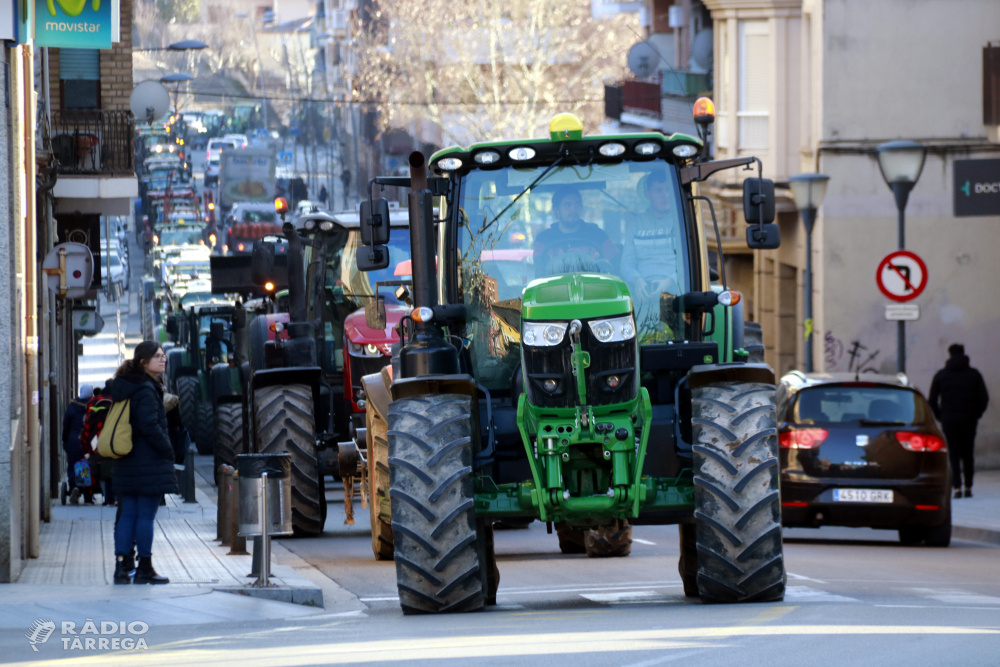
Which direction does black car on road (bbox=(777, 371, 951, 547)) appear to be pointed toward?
away from the camera

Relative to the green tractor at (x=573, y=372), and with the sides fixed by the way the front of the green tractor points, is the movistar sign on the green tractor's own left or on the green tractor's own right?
on the green tractor's own right

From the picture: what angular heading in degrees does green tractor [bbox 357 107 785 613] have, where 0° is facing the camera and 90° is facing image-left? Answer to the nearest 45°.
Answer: approximately 0°

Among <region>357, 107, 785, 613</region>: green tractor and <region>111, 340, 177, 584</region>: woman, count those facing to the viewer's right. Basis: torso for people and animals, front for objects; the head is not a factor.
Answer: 1

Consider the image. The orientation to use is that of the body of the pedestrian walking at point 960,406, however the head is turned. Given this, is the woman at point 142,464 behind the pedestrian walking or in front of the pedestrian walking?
behind

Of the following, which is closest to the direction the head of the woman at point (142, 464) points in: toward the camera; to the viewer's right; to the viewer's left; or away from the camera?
to the viewer's right
